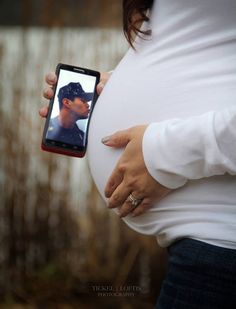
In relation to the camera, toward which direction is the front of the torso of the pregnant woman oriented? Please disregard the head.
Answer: to the viewer's left
